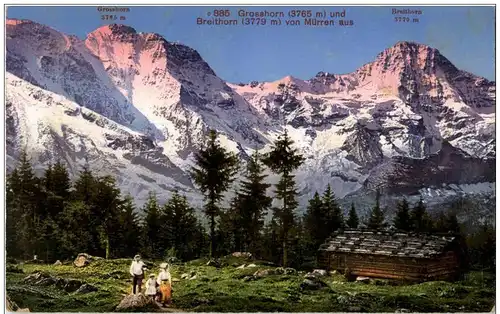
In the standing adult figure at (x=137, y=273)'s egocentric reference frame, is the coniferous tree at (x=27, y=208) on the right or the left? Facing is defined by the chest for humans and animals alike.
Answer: on its right

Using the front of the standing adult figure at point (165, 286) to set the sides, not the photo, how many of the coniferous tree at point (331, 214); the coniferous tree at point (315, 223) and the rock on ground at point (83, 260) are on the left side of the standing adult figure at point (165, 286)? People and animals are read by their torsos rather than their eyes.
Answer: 2

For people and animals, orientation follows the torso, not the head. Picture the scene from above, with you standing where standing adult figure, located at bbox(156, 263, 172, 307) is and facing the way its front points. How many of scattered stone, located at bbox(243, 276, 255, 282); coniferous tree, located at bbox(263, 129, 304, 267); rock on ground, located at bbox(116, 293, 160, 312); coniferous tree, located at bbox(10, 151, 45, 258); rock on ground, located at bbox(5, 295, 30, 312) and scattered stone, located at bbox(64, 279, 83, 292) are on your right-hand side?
4

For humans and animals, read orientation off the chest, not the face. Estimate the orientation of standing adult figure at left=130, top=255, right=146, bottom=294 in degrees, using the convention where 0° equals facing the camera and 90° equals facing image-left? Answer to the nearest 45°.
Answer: approximately 0°

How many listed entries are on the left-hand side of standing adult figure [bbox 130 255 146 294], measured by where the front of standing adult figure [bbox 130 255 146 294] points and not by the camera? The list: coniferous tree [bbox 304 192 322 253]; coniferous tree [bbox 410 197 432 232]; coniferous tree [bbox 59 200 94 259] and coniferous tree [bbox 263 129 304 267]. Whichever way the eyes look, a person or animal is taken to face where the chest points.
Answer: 3

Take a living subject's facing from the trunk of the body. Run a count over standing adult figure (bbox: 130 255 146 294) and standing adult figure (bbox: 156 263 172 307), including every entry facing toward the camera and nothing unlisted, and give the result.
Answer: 2

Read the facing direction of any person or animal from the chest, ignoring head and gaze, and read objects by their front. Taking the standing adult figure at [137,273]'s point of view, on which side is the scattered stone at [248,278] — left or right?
on its left

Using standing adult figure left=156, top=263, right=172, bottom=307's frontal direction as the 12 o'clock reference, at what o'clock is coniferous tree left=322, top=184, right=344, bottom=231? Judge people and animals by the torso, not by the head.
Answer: The coniferous tree is roughly at 7 o'clock from the standing adult figure.
